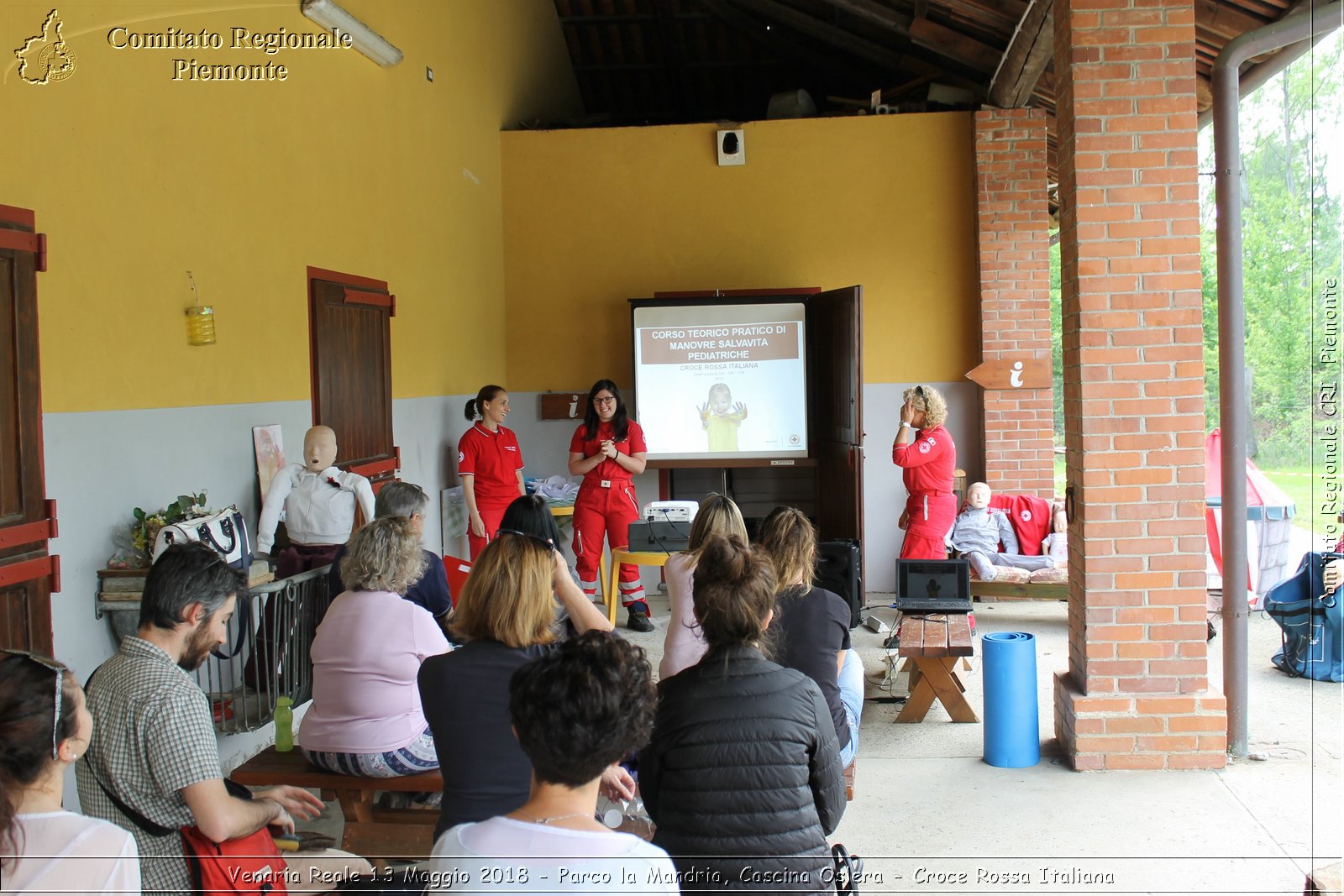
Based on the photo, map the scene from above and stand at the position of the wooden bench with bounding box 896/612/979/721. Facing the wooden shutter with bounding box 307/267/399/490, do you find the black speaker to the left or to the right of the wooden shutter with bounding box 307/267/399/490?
right

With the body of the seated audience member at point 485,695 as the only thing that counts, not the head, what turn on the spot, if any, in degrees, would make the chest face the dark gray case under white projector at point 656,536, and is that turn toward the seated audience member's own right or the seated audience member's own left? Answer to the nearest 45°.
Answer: approximately 45° to the seated audience member's own left

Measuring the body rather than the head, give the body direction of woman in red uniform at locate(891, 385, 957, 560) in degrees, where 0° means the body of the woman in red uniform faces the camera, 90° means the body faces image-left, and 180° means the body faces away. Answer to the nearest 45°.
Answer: approximately 90°

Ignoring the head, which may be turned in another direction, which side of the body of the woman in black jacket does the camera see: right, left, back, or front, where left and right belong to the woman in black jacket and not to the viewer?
back

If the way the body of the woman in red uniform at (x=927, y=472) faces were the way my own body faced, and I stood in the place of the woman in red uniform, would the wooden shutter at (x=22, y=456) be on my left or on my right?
on my left

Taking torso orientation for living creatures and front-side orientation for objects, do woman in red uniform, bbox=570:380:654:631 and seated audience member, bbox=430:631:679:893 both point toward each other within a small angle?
yes

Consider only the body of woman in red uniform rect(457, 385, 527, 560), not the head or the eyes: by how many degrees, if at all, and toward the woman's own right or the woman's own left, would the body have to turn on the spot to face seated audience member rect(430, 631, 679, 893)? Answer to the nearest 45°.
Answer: approximately 45° to the woman's own right

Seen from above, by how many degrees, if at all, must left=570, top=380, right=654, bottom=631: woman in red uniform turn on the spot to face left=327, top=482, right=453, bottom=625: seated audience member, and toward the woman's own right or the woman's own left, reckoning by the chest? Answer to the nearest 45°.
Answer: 0° — they already face them

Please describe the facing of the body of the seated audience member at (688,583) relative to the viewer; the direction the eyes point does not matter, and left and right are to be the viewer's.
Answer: facing away from the viewer

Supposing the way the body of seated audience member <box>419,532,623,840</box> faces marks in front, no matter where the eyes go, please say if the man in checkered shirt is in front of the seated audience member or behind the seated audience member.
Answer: behind

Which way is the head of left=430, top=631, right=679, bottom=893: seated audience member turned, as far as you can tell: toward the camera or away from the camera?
away from the camera

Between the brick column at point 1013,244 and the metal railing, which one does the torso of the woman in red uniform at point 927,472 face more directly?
the metal railing

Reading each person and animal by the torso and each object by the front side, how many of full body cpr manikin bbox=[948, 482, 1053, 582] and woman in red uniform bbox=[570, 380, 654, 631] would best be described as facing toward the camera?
2
